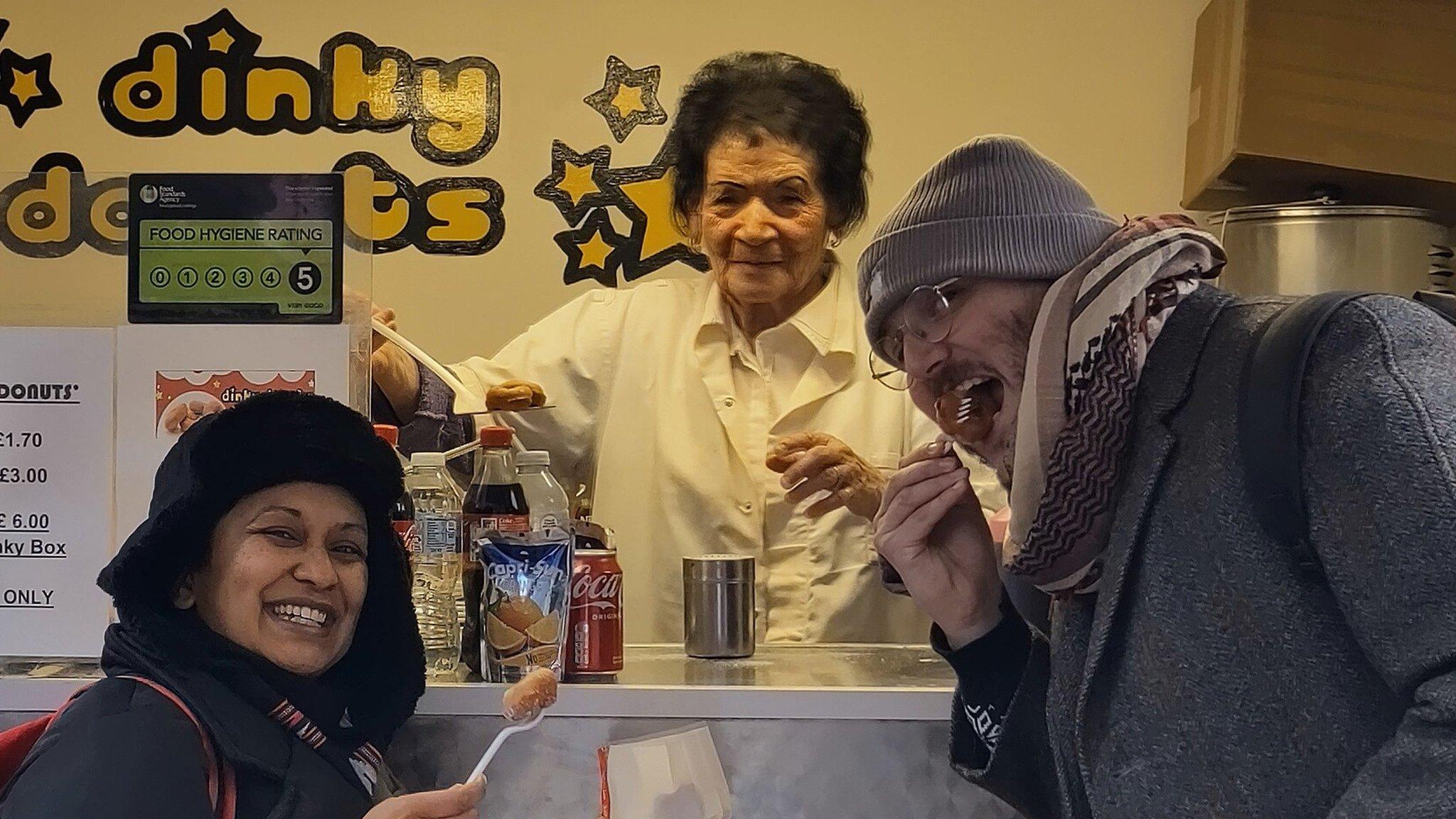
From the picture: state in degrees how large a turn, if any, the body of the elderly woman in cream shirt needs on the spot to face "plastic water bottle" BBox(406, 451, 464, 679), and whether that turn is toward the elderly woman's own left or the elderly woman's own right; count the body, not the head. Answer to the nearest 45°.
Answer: approximately 45° to the elderly woman's own right

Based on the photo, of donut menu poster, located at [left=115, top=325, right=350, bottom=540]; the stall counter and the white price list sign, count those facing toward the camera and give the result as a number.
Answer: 3

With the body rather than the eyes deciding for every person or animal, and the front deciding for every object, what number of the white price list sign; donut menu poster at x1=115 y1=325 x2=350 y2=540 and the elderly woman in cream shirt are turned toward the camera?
3

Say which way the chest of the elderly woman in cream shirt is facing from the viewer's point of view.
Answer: toward the camera

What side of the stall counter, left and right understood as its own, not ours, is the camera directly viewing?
front

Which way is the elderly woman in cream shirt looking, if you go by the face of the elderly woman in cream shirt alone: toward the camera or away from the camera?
toward the camera

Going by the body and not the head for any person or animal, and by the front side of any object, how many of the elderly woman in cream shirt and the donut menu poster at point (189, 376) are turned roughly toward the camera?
2

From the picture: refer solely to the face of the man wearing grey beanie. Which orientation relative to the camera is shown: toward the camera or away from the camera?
toward the camera

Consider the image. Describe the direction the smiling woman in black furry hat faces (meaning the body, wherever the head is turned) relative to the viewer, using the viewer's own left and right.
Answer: facing the viewer and to the right of the viewer

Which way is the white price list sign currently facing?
toward the camera

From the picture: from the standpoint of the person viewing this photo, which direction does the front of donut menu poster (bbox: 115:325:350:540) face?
facing the viewer

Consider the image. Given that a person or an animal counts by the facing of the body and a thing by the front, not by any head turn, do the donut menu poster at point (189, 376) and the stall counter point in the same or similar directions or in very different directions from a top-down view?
same or similar directions

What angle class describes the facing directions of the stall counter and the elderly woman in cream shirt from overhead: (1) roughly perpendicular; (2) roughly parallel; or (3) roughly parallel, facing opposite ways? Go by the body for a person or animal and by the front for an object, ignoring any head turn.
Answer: roughly parallel

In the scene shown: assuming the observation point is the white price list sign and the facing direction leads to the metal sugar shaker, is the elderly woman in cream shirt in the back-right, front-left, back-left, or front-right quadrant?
front-left
